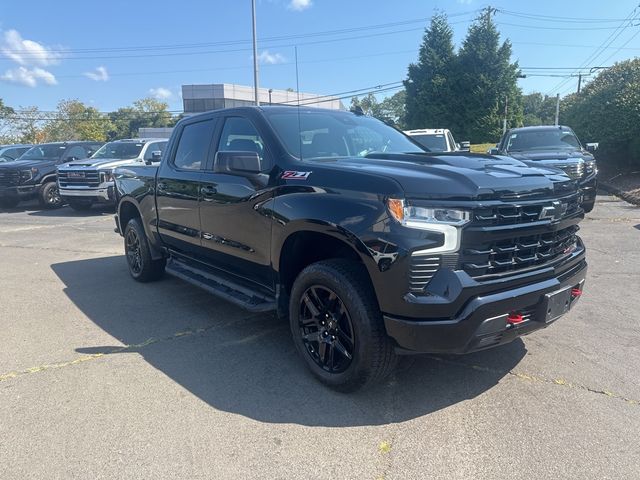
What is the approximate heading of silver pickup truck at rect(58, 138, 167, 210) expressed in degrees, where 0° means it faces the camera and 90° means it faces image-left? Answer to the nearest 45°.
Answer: approximately 45°

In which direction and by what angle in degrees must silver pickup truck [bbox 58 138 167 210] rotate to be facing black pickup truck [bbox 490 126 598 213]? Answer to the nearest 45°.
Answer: approximately 90° to its left

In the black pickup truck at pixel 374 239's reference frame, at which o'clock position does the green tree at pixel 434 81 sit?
The green tree is roughly at 8 o'clock from the black pickup truck.

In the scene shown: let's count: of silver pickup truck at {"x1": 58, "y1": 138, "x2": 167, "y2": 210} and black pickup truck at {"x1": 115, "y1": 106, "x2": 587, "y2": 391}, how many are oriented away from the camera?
0

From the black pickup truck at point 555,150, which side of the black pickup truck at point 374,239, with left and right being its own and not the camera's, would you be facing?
left

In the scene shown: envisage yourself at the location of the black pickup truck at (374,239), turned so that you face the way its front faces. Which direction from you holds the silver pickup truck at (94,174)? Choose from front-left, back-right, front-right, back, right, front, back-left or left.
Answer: back

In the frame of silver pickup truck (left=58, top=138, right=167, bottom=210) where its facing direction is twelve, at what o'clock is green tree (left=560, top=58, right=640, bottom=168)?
The green tree is roughly at 8 o'clock from the silver pickup truck.

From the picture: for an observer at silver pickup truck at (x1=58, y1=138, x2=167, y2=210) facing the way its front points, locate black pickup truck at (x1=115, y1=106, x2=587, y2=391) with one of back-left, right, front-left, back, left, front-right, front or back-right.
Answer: front-left

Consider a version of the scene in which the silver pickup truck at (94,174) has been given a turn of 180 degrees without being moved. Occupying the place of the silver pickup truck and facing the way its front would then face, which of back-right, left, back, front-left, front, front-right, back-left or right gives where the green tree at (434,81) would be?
front

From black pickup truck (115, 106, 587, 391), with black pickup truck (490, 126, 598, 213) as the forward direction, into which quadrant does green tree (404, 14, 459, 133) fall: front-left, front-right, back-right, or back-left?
front-left

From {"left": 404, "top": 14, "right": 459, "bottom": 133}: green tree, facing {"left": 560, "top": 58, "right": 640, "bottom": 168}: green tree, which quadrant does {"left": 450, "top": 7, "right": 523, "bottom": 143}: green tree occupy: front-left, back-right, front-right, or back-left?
front-left

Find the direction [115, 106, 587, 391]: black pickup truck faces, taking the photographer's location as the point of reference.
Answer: facing the viewer and to the right of the viewer

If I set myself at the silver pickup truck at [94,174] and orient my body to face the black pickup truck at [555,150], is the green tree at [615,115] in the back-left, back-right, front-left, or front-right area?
front-left
